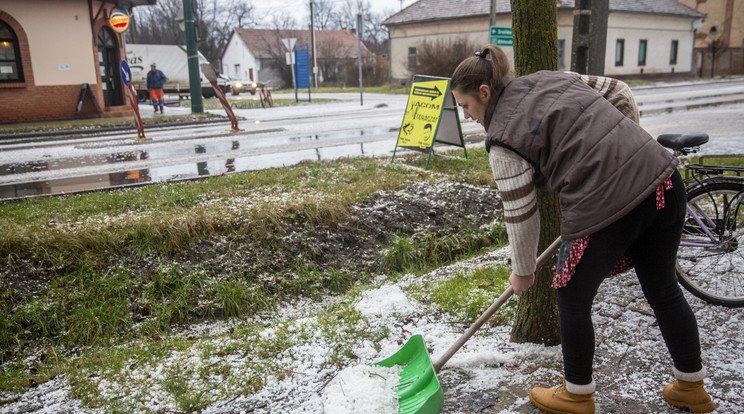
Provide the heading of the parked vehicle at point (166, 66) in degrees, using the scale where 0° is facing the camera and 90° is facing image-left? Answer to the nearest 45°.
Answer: approximately 270°

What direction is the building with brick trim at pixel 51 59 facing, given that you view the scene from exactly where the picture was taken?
facing the viewer and to the right of the viewer

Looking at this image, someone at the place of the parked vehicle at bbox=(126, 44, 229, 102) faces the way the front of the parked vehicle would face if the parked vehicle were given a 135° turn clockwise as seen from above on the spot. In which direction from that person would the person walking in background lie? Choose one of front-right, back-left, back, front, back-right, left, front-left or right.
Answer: front-left
